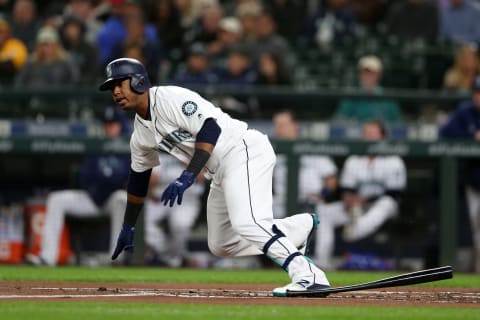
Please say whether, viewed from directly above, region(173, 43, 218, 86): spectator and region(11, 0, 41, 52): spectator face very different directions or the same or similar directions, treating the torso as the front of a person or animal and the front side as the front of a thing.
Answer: same or similar directions

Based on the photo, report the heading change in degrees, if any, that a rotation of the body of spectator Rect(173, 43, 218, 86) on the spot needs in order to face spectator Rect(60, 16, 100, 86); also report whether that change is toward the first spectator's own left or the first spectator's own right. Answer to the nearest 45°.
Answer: approximately 135° to the first spectator's own right

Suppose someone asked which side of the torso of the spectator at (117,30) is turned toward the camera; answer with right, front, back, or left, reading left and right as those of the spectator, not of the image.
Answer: front

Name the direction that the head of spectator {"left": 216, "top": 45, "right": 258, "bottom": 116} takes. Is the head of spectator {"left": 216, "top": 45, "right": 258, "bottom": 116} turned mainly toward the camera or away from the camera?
toward the camera

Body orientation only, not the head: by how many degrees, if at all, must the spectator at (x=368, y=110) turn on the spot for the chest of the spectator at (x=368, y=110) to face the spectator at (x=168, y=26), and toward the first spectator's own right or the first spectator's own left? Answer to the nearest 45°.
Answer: approximately 135° to the first spectator's own right

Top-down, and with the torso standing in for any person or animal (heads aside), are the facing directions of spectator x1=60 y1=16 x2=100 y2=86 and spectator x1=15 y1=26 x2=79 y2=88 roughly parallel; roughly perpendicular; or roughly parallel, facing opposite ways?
roughly parallel

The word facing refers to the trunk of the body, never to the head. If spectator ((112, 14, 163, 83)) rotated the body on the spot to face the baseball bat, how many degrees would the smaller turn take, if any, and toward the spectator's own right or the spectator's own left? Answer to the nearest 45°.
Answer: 0° — they already face it

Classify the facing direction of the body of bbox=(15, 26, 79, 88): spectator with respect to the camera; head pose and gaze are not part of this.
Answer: toward the camera

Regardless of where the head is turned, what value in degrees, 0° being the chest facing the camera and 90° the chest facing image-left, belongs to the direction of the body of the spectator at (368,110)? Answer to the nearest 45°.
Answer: approximately 0°

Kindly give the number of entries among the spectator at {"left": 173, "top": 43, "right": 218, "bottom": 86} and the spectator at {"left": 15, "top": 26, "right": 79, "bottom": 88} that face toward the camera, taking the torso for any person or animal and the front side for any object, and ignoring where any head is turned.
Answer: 2

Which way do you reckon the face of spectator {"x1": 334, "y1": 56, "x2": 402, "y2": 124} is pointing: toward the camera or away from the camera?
toward the camera
